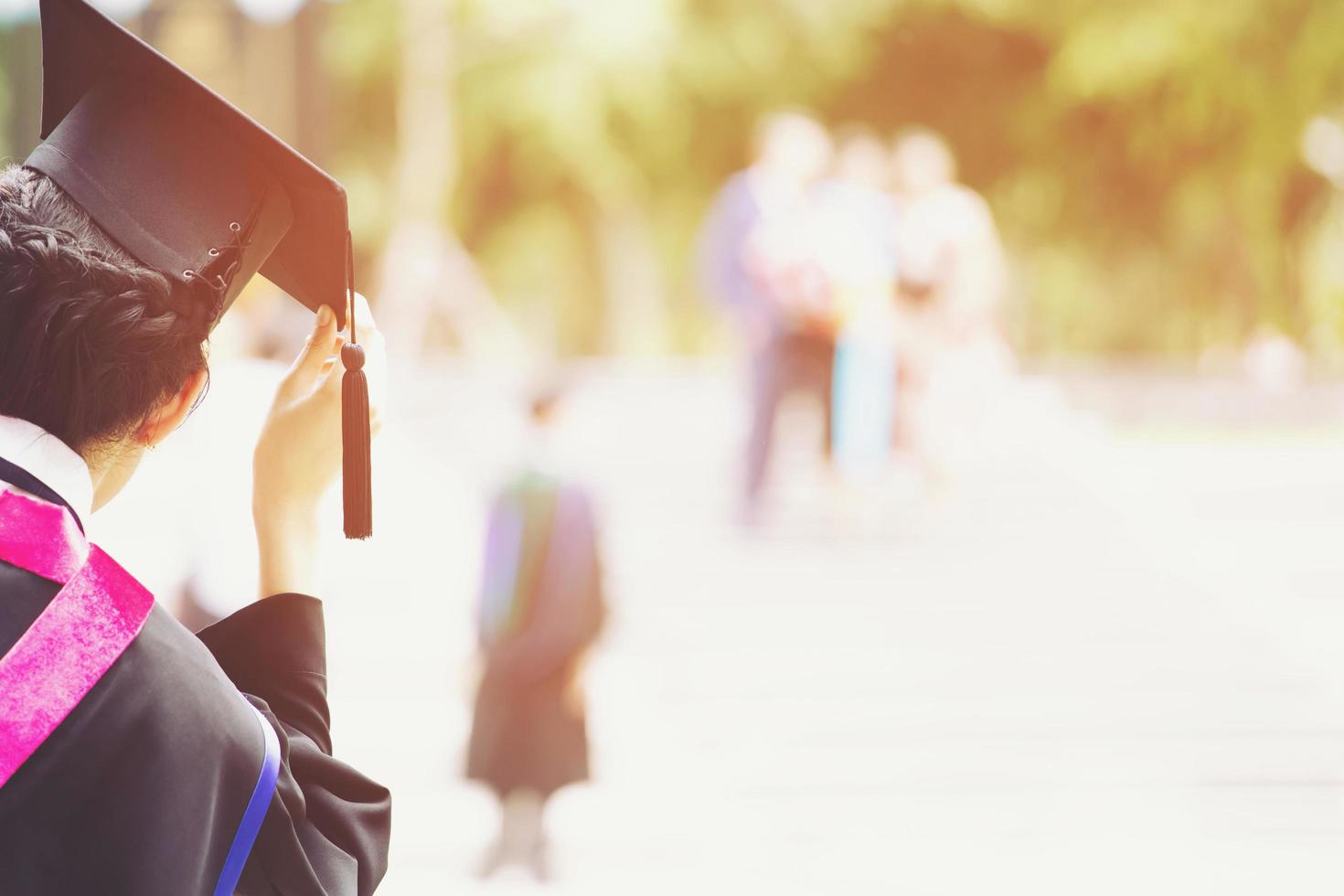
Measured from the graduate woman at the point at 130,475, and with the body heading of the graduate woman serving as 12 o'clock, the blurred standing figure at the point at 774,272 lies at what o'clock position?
The blurred standing figure is roughly at 1 o'clock from the graduate woman.

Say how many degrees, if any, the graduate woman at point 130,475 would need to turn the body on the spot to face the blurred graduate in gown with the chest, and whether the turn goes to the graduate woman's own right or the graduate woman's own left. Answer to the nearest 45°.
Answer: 0° — they already face them

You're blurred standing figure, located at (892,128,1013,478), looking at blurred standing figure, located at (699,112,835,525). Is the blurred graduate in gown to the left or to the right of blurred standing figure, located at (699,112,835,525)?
left

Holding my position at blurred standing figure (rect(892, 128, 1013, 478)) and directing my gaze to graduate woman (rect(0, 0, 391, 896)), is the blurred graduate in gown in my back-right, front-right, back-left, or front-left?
front-right

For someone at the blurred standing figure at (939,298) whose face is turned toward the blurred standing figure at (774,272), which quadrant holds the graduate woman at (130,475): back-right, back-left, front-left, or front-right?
front-left

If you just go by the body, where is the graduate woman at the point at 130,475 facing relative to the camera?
away from the camera

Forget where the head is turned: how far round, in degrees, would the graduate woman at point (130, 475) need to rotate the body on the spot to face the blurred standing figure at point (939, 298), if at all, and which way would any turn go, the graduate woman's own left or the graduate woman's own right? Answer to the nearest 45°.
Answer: approximately 45° to the graduate woman's own right

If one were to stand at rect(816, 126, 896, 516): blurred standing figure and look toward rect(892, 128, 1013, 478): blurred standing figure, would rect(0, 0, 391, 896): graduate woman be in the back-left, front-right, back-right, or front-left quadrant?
back-right
